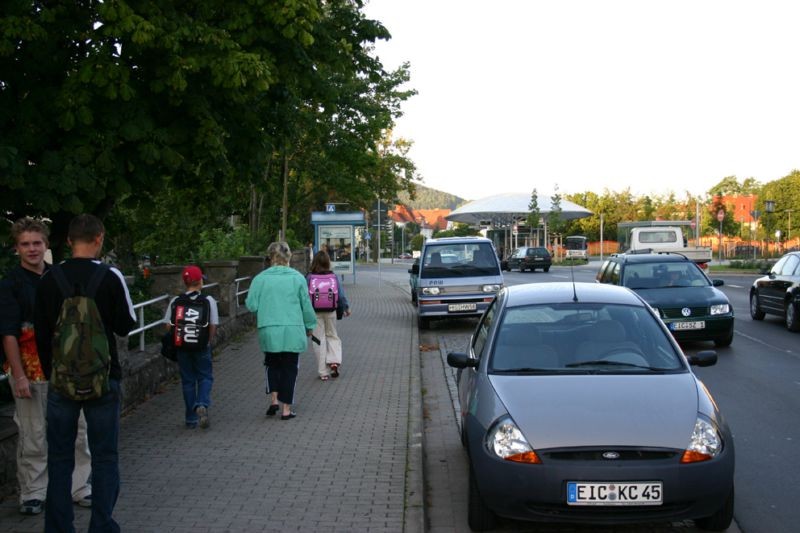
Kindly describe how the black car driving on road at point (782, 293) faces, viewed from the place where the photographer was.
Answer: facing away from the viewer and to the left of the viewer

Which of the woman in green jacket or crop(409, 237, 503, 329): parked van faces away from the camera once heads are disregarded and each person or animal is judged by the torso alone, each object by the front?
the woman in green jacket

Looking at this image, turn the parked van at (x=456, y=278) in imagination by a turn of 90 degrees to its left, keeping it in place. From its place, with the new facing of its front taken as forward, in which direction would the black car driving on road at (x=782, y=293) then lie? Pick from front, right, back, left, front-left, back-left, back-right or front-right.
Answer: front

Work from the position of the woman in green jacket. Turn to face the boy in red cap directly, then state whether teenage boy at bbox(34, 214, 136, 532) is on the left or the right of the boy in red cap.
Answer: left

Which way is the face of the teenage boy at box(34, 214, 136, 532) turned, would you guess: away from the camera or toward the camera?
away from the camera

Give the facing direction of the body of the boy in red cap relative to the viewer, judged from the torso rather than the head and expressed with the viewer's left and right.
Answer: facing away from the viewer

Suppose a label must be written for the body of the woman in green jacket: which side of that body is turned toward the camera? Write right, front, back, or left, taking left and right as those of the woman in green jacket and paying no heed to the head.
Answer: back

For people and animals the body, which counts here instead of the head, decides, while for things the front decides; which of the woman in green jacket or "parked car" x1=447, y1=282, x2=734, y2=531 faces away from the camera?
the woman in green jacket

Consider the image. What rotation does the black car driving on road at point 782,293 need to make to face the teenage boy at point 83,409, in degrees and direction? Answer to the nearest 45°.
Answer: approximately 135° to its left

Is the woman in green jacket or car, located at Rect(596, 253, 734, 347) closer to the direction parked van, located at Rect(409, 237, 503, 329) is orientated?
the woman in green jacket

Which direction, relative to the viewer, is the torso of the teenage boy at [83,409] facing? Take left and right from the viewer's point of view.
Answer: facing away from the viewer
